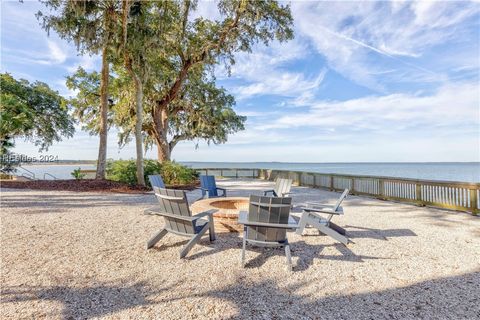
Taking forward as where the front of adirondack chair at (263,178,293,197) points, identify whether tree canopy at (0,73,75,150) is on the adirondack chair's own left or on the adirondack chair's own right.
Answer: on the adirondack chair's own right

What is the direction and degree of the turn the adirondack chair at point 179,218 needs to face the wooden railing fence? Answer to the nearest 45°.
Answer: approximately 45° to its right

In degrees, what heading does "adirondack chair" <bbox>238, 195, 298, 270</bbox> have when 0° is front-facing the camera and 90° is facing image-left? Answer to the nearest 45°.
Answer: approximately 180°

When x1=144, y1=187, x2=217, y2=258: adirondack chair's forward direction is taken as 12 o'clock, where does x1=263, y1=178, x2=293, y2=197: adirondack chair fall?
x1=263, y1=178, x2=293, y2=197: adirondack chair is roughly at 12 o'clock from x1=144, y1=187, x2=217, y2=258: adirondack chair.

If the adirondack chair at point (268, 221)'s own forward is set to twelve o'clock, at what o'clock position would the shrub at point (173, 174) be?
The shrub is roughly at 11 o'clock from the adirondack chair.

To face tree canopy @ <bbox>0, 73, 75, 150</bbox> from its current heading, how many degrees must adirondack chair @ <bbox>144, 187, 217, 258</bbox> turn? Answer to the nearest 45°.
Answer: approximately 90° to its left

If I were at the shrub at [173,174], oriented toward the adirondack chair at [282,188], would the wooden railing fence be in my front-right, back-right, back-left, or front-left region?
front-left

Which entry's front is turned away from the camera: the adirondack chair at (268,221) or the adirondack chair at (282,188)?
the adirondack chair at (268,221)

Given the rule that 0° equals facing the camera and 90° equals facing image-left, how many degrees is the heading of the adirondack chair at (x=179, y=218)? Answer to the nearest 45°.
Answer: approximately 225°

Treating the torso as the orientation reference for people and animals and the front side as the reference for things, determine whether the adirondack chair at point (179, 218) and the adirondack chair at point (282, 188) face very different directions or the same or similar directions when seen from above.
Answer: very different directions

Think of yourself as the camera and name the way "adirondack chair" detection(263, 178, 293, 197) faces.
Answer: facing the viewer and to the left of the viewer

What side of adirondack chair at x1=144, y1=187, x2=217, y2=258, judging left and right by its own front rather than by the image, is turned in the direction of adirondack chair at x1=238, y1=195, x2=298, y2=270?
right

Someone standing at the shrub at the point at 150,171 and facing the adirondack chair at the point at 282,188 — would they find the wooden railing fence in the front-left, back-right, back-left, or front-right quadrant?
front-left

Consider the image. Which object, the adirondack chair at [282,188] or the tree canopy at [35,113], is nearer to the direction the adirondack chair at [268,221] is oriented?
the adirondack chair

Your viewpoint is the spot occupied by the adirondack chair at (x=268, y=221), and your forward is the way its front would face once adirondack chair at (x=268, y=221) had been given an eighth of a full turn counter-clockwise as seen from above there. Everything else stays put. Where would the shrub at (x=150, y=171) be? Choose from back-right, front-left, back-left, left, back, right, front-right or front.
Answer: front

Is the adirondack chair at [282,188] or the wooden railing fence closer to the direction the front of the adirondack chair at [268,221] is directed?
the adirondack chair

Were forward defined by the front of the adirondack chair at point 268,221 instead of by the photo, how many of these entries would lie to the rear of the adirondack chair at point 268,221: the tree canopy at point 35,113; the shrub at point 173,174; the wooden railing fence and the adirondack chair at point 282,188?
0

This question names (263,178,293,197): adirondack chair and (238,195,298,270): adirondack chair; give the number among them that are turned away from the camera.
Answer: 1
